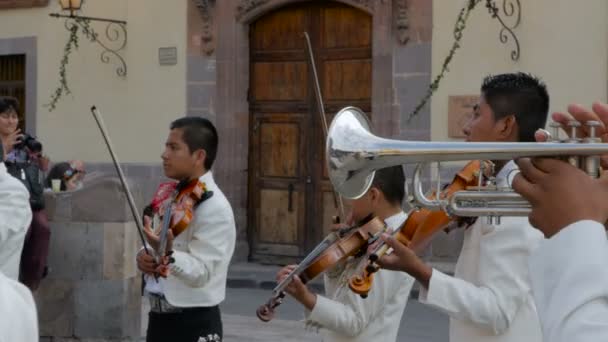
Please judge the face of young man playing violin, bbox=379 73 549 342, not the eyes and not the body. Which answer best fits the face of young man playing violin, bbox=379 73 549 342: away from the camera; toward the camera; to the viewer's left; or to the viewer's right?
to the viewer's left

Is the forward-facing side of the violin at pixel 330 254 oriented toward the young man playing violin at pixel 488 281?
no

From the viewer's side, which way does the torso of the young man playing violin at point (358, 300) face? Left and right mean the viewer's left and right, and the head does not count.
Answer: facing to the left of the viewer

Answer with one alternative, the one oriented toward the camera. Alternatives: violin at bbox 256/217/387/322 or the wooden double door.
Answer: the wooden double door

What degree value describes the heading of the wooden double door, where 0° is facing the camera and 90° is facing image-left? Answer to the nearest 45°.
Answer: approximately 0°

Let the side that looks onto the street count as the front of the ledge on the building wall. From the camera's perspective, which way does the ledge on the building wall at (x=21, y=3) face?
toward the camera

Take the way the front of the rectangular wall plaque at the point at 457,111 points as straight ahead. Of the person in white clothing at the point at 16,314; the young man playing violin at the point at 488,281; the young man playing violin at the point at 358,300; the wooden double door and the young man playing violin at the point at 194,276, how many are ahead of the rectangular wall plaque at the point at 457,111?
4

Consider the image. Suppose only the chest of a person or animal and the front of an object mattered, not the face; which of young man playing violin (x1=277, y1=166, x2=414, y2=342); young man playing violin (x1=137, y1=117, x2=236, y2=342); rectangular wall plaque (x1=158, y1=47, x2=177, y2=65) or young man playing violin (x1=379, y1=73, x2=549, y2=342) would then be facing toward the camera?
the rectangular wall plaque

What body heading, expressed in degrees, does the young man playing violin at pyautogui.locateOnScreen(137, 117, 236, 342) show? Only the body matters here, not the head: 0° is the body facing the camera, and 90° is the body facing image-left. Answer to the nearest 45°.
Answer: approximately 90°

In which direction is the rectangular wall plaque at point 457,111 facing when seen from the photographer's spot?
facing the viewer

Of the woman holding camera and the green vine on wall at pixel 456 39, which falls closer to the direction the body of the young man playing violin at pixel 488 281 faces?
the woman holding camera
